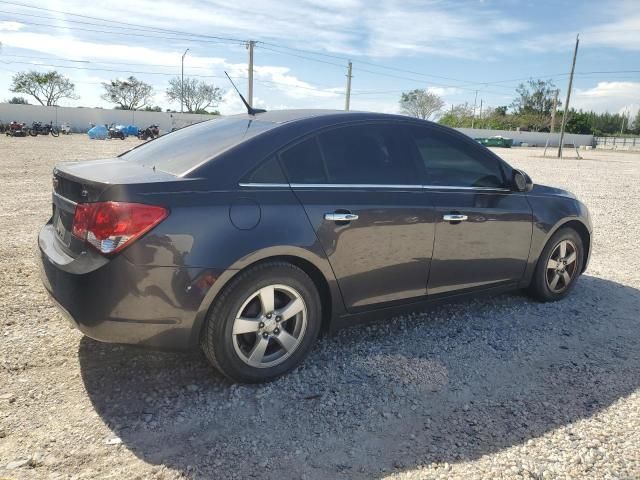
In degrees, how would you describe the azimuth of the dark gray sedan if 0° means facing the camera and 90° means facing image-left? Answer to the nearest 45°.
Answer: approximately 225°

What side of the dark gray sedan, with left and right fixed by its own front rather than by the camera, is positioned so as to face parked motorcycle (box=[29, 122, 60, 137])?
left

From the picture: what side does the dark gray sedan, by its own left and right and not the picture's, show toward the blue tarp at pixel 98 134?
left
